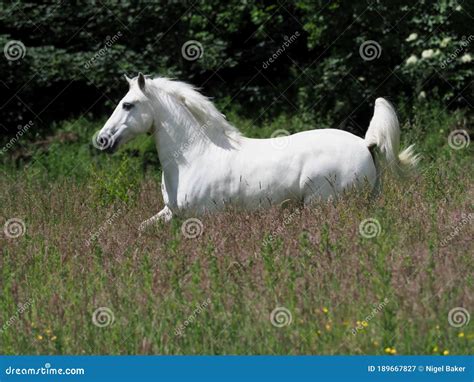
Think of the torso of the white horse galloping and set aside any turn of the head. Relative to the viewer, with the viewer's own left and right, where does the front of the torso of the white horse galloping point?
facing to the left of the viewer
